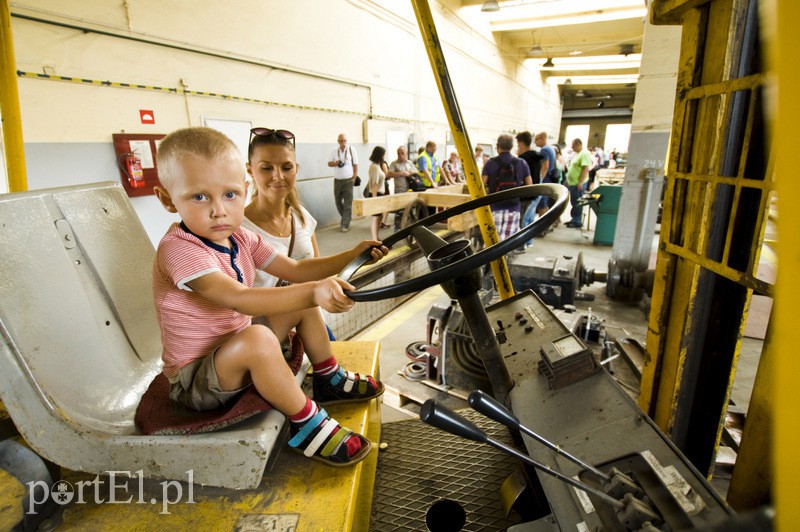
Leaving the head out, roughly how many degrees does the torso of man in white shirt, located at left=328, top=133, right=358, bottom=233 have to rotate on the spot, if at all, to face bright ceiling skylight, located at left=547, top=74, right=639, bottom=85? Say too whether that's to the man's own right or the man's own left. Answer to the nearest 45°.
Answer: approximately 135° to the man's own left

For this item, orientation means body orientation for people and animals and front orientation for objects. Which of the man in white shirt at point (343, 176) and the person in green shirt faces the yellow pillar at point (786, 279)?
the man in white shirt

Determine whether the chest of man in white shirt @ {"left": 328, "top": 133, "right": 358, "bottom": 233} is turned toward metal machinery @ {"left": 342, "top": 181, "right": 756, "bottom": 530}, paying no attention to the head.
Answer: yes

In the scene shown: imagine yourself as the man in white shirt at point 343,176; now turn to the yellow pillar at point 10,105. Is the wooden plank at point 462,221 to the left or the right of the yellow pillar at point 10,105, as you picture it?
left
